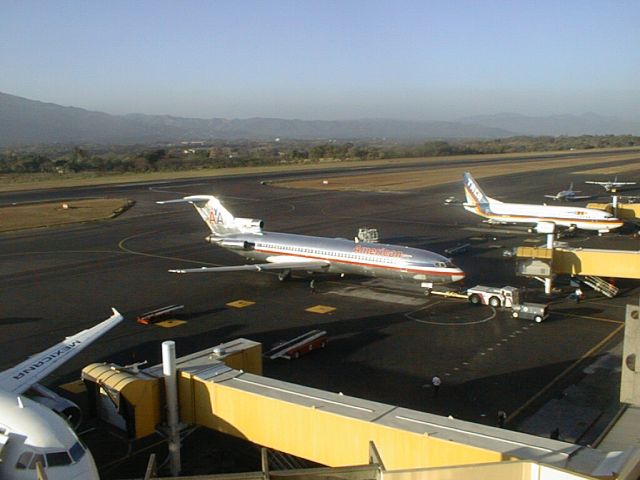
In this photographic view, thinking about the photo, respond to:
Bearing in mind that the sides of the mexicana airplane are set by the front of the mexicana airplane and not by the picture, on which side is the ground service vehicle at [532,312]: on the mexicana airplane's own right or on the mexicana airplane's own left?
on the mexicana airplane's own left

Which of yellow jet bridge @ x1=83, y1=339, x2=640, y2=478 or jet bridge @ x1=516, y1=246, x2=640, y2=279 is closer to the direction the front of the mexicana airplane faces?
the yellow jet bridge

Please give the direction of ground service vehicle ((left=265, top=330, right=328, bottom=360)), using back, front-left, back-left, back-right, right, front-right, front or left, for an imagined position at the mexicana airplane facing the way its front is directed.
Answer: left

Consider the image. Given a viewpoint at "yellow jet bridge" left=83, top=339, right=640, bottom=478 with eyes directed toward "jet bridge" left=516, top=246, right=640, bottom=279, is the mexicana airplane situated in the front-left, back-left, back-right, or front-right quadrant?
back-left

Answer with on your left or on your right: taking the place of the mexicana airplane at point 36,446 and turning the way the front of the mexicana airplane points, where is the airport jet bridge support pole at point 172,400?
on your left
